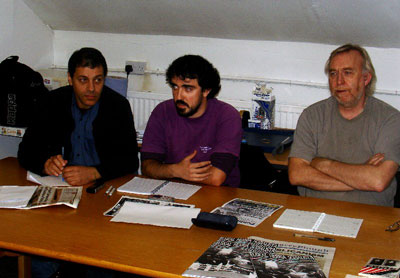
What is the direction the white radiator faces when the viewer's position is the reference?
facing the viewer

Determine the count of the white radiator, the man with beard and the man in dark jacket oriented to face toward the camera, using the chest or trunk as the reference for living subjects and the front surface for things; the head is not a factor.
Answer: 3

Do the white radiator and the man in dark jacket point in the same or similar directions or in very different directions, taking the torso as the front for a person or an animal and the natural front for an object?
same or similar directions

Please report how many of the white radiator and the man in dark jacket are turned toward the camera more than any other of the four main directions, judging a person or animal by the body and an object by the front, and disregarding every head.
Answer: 2

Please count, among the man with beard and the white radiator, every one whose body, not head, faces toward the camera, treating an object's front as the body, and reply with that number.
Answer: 2

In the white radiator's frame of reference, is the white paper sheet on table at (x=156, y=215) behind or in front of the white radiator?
in front

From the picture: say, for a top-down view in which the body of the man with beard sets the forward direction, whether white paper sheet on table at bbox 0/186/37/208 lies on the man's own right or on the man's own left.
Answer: on the man's own right

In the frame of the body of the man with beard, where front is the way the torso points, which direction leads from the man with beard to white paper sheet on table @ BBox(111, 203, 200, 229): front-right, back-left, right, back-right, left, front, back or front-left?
front-right

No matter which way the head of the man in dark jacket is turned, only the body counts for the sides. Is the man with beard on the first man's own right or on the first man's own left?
on the first man's own left

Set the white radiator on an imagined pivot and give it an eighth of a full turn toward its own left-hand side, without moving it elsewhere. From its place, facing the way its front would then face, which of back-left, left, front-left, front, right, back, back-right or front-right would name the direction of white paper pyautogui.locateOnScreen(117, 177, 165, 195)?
front-right

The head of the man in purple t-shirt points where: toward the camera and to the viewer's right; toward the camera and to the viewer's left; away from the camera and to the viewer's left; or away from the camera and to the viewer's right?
toward the camera and to the viewer's left

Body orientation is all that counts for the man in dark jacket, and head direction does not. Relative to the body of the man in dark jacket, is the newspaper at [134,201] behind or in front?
in front

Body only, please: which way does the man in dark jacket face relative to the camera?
toward the camera
